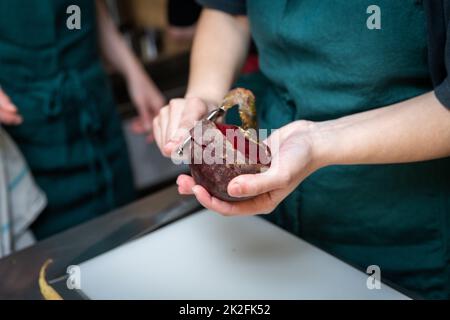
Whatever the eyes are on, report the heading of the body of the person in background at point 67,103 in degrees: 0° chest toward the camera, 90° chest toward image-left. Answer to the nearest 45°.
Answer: approximately 0°

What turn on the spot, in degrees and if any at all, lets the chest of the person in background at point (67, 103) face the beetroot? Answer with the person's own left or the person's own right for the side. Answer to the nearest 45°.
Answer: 0° — they already face it

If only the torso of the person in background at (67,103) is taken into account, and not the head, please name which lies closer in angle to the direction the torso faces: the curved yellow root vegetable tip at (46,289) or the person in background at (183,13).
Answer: the curved yellow root vegetable tip

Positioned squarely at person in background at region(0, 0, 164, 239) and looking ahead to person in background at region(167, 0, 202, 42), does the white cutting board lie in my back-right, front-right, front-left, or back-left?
back-right

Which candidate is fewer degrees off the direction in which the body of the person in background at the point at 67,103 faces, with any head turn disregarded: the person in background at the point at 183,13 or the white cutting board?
the white cutting board

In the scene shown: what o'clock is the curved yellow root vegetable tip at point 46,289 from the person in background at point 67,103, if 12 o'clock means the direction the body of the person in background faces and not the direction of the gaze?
The curved yellow root vegetable tip is roughly at 12 o'clock from the person in background.

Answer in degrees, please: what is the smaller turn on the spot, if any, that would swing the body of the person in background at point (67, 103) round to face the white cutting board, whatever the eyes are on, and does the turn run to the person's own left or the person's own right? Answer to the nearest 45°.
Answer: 0° — they already face it

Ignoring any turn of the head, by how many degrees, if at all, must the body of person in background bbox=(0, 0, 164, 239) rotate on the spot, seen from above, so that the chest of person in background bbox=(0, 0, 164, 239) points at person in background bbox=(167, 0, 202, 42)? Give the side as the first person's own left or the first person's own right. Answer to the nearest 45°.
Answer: approximately 135° to the first person's own left
